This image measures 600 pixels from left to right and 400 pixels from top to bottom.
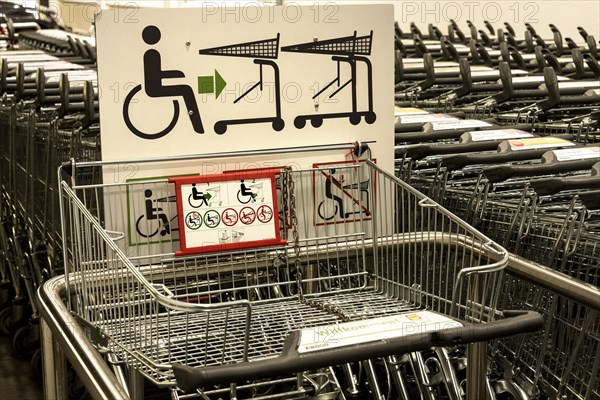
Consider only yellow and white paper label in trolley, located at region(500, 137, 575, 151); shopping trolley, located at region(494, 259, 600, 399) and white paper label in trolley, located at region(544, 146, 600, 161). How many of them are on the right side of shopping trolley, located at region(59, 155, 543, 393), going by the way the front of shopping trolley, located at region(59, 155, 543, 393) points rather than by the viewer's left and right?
3

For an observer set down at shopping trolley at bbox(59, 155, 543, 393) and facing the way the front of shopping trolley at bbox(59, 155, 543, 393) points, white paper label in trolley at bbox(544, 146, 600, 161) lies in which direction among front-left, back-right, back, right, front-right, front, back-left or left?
right

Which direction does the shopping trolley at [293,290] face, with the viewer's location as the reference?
facing away from the viewer and to the left of the viewer

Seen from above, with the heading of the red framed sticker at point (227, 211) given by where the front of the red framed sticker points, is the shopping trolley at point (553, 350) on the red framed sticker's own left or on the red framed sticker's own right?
on the red framed sticker's own left

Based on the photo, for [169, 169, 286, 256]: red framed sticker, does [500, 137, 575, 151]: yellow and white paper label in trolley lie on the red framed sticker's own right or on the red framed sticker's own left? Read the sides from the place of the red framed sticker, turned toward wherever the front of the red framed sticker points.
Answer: on the red framed sticker's own left

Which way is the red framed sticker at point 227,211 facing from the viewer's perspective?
toward the camera

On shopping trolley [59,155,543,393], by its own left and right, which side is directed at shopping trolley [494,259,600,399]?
right

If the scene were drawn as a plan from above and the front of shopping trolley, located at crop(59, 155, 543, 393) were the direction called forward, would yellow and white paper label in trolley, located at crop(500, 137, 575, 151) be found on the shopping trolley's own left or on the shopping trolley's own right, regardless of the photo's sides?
on the shopping trolley's own right

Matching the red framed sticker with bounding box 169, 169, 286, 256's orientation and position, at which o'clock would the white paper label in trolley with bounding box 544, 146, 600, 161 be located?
The white paper label in trolley is roughly at 8 o'clock from the red framed sticker.
